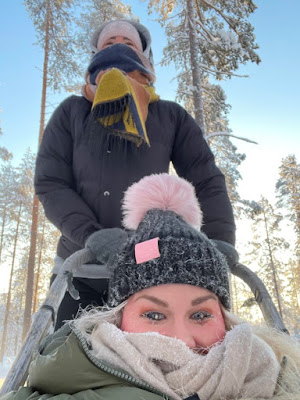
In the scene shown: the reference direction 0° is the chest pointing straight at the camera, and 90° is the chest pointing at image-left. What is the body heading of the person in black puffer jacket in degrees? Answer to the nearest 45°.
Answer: approximately 0°

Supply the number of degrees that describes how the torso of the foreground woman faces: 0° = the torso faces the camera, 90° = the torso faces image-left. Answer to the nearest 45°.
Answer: approximately 0°

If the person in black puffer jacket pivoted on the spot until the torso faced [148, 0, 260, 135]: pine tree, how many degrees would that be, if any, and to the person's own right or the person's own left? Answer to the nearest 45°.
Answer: approximately 180°

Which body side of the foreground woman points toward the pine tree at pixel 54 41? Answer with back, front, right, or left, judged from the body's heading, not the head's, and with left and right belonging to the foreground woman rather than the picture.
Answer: back

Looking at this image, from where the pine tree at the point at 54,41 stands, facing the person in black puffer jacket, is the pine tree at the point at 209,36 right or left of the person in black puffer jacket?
left

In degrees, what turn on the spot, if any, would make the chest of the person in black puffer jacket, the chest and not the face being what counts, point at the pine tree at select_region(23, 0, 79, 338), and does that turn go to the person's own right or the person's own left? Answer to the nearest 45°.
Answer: approximately 180°

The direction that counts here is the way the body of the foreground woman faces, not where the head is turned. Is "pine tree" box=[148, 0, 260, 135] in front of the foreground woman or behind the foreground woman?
behind

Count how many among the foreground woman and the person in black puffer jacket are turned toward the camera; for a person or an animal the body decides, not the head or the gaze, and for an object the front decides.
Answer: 2

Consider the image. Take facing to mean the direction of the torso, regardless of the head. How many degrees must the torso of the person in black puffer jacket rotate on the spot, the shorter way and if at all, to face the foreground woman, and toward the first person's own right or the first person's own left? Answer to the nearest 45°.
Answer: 0° — they already face them
